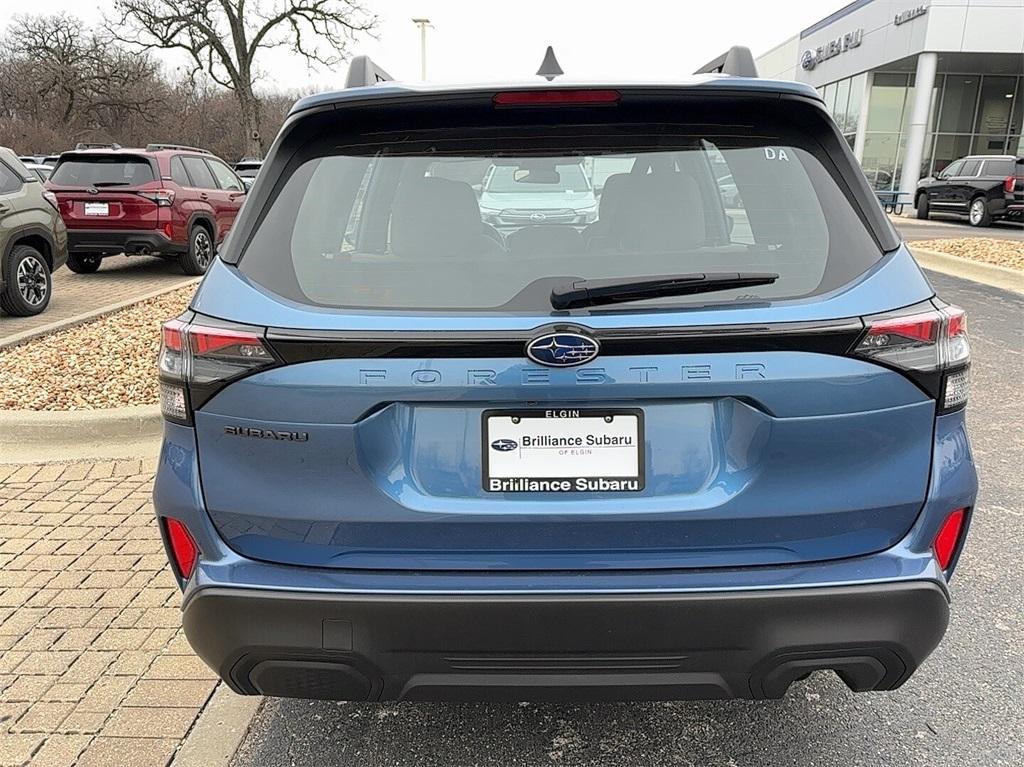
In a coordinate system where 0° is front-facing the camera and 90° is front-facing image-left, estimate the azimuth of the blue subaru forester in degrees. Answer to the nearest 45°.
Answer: approximately 180°

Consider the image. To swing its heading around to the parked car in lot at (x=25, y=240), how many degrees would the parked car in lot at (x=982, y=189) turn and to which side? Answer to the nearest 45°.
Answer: approximately 90° to its left

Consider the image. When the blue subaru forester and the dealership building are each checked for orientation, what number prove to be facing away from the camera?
1

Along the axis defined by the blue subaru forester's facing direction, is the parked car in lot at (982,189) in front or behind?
in front

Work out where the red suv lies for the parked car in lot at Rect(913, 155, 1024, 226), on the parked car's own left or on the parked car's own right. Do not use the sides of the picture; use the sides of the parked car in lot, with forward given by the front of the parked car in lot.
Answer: on the parked car's own left

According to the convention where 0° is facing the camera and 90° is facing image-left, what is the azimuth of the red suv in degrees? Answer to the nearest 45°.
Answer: approximately 225°

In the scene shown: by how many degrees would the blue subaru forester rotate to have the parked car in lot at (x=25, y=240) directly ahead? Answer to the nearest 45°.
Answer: approximately 45° to its left

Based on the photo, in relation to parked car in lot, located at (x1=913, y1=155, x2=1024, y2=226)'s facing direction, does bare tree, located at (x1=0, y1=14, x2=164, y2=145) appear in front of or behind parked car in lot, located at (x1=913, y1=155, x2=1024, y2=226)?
in front

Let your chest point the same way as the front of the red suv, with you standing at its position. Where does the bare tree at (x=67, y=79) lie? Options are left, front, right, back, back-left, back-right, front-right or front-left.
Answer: front-left

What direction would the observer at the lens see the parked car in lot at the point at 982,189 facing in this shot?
facing away from the viewer and to the left of the viewer

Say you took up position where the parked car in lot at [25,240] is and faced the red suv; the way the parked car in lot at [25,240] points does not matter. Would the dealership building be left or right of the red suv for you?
right

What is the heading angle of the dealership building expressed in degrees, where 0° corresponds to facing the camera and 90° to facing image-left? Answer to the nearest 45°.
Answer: approximately 45°

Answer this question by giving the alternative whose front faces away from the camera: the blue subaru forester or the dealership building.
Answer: the blue subaru forester
